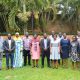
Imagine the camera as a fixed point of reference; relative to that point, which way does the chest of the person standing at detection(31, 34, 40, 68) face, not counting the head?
toward the camera

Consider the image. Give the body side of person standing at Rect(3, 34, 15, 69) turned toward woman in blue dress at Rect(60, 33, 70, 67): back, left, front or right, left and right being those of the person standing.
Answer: left

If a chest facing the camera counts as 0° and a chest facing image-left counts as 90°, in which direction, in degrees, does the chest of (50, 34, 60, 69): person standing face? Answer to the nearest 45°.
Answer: approximately 0°

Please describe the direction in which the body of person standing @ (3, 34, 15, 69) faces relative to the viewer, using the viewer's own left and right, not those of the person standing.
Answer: facing the viewer

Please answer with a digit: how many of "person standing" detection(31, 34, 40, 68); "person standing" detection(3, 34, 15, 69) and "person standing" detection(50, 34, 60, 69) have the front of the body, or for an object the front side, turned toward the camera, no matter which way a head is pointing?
3

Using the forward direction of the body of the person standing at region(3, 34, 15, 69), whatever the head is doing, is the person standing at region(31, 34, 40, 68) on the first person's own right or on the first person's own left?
on the first person's own left

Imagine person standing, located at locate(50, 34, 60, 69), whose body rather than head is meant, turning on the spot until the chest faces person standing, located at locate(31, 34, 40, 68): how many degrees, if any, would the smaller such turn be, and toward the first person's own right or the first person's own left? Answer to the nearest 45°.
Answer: approximately 90° to the first person's own right

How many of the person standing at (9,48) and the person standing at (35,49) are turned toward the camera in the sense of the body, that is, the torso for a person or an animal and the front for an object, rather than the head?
2

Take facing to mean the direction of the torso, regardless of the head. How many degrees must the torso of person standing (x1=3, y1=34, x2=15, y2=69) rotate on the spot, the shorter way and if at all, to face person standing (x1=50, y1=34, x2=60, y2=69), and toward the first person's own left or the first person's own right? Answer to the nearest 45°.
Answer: approximately 90° to the first person's own left
